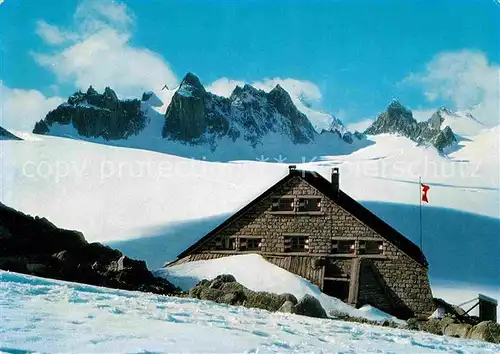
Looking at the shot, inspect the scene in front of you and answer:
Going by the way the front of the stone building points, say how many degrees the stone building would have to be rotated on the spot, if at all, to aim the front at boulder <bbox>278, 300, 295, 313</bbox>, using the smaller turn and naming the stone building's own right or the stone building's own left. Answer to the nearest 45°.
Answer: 0° — it already faces it

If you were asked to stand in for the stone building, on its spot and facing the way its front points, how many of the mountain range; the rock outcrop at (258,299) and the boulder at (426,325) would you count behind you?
1

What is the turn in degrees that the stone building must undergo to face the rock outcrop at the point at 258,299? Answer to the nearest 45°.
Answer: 0° — it already faces it

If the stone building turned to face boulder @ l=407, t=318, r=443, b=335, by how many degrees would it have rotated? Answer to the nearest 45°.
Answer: approximately 45° to its left

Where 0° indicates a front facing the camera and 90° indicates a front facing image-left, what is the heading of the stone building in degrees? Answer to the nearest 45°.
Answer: approximately 0°

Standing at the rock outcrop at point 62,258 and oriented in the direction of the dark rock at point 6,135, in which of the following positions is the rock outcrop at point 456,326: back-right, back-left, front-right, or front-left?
back-right

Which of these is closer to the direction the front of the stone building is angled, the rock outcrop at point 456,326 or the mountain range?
the rock outcrop
